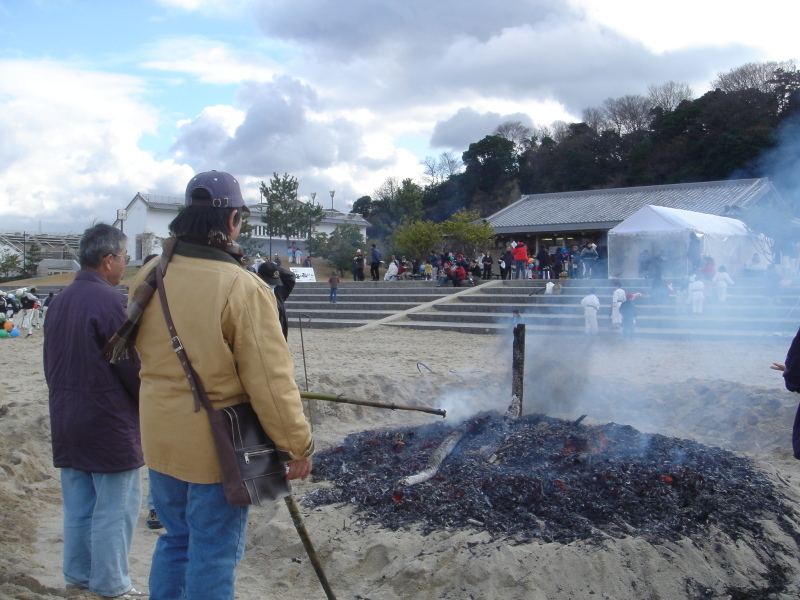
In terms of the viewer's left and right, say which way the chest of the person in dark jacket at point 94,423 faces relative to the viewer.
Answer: facing away from the viewer and to the right of the viewer

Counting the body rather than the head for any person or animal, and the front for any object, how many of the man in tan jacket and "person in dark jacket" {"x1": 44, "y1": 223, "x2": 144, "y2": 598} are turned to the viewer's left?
0

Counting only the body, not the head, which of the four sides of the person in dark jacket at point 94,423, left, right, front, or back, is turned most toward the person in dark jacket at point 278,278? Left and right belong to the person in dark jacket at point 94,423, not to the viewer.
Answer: front

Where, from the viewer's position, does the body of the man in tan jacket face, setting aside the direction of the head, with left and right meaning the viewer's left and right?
facing away from the viewer and to the right of the viewer

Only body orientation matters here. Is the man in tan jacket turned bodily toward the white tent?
yes

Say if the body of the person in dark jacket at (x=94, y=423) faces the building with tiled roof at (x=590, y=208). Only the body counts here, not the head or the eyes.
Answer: yes

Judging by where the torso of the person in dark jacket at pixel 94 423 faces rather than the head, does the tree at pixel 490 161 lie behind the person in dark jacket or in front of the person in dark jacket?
in front

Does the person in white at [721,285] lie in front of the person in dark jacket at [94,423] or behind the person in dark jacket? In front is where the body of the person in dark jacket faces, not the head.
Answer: in front

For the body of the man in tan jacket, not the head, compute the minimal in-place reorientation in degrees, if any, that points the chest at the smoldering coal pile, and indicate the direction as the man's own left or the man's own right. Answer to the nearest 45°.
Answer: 0° — they already face it

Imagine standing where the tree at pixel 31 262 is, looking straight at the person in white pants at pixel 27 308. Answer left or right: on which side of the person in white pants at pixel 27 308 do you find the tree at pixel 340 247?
left

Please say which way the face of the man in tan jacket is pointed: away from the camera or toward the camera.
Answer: away from the camera

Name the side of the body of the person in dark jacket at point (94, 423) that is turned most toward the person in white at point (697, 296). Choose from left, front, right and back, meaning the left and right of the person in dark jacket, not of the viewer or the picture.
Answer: front

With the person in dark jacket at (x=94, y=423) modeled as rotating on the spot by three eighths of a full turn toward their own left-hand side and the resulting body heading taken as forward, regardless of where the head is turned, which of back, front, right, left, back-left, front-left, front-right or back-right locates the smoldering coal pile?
back
